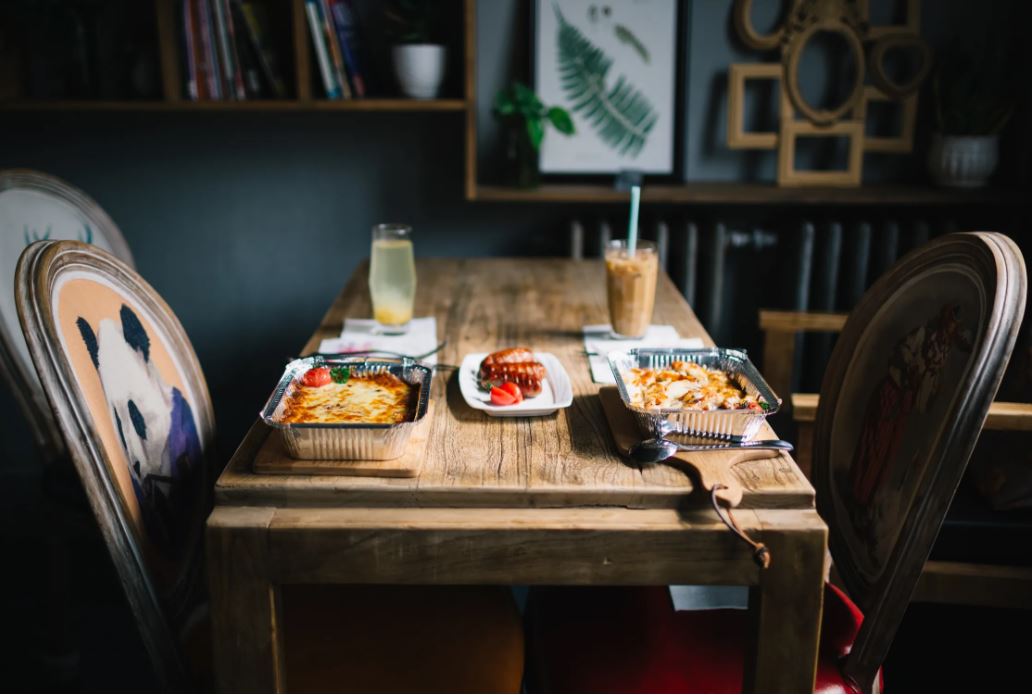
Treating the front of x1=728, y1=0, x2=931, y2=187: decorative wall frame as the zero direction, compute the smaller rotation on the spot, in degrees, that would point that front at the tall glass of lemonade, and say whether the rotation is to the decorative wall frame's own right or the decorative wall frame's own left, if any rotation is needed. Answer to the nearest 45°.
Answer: approximately 45° to the decorative wall frame's own right

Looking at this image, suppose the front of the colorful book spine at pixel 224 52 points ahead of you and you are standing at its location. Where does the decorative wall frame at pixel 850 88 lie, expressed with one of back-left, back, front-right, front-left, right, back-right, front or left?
left

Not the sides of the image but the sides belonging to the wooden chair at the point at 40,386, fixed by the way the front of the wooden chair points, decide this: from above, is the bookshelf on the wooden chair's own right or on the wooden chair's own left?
on the wooden chair's own left

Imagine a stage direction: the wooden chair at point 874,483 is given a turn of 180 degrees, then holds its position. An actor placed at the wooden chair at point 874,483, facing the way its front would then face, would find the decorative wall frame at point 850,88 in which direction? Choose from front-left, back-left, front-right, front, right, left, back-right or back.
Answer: front-left

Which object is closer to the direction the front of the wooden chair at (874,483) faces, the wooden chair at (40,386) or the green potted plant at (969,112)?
the wooden chair

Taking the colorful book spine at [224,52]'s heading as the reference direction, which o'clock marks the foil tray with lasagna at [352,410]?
The foil tray with lasagna is roughly at 12 o'clock from the colorful book spine.

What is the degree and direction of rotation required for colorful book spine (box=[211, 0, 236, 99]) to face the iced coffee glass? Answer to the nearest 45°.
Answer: approximately 45° to its left

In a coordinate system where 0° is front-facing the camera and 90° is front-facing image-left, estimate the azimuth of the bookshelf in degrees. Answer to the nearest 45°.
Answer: approximately 0°

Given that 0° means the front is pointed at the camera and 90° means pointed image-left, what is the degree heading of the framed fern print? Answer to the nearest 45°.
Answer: approximately 0°

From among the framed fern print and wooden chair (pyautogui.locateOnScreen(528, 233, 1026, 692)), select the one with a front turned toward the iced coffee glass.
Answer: the framed fern print

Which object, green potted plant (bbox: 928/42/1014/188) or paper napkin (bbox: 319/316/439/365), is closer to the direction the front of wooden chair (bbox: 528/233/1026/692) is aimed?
the paper napkin

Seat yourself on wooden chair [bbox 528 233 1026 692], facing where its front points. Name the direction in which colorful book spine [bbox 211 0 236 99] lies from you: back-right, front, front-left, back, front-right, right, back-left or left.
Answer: right
